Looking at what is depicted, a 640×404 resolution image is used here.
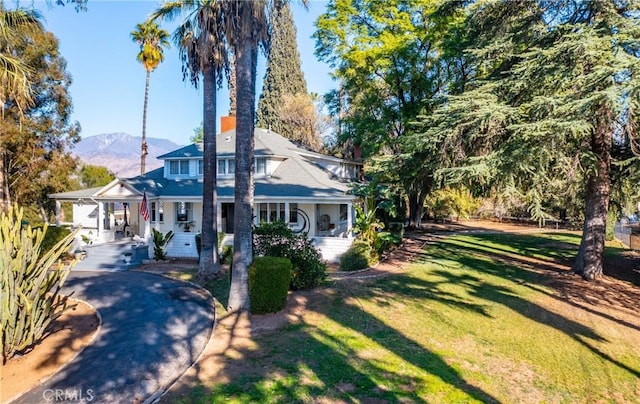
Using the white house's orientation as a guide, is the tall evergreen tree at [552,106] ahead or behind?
ahead

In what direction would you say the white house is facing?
toward the camera

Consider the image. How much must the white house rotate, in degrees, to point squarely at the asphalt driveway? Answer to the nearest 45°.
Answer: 0° — it already faces it

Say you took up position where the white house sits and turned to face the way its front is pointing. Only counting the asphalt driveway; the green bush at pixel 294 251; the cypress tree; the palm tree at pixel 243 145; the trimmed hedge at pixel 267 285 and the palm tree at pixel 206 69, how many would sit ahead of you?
5

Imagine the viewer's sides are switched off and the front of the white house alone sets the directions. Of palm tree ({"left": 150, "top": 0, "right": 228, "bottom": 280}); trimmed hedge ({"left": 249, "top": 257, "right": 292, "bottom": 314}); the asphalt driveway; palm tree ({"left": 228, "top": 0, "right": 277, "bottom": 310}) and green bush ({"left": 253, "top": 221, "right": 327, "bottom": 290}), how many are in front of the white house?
5

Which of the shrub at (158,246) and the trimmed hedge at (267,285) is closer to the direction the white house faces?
the trimmed hedge

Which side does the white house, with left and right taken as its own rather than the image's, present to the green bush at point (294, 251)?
front

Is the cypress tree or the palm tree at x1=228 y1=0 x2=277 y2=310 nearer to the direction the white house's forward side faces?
the palm tree

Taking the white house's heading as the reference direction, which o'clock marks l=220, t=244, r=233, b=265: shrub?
The shrub is roughly at 12 o'clock from the white house.

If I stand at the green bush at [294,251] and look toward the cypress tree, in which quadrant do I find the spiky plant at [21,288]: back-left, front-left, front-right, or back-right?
back-left

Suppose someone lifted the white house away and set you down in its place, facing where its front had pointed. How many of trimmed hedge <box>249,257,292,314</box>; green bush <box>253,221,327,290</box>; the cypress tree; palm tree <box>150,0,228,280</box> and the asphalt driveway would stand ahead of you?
4

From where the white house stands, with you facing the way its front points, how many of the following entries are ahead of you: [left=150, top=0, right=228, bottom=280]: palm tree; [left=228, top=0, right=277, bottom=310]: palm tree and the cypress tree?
2

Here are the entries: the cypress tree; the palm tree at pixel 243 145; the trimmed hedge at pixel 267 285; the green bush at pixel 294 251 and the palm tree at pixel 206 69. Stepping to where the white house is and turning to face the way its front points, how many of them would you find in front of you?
4

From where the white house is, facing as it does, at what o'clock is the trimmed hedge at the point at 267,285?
The trimmed hedge is roughly at 12 o'clock from the white house.

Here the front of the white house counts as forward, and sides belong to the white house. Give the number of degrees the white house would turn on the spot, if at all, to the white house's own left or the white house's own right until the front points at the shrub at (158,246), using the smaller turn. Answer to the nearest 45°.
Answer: approximately 45° to the white house's own right

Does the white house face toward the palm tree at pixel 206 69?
yes

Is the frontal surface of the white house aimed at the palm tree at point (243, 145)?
yes

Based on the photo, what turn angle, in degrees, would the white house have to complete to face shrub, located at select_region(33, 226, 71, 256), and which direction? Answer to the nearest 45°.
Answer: approximately 90° to its right
